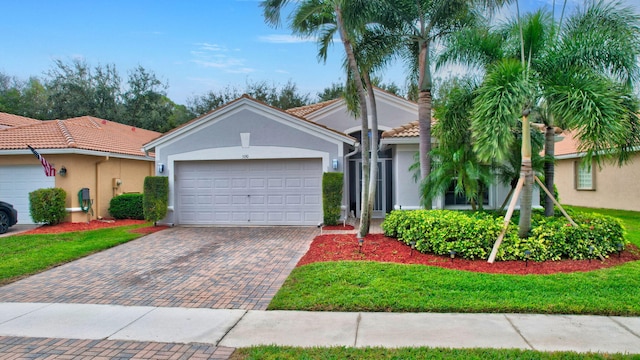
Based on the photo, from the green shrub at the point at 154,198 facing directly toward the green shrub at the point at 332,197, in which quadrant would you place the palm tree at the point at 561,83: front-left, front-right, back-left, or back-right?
front-right

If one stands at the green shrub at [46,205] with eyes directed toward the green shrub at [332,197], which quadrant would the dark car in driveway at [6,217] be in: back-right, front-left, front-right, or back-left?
back-right

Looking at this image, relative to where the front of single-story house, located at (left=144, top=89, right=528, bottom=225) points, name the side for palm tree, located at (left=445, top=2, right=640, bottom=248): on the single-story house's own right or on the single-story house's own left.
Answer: on the single-story house's own left

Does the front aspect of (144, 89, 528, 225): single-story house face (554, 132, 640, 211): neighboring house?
no

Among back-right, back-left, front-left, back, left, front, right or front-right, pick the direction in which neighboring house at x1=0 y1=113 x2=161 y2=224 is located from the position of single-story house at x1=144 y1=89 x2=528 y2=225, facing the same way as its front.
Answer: right

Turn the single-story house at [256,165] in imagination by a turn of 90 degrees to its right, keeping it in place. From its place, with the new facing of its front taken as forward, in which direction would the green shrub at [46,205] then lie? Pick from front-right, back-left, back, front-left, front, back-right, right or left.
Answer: front

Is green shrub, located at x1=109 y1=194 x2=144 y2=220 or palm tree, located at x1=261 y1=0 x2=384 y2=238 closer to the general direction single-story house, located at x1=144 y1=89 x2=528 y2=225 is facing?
the palm tree

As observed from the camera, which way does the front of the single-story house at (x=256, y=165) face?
facing the viewer

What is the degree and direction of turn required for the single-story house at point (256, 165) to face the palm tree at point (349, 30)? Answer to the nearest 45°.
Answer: approximately 45° to its left

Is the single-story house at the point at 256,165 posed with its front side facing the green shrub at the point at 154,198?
no

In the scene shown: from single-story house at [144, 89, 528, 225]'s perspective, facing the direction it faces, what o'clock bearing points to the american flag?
The american flag is roughly at 3 o'clock from the single-story house.

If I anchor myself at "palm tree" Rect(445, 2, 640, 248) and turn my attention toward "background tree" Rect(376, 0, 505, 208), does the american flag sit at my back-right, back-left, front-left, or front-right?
front-left

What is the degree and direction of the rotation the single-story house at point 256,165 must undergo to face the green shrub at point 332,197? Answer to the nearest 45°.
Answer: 0° — it already faces it

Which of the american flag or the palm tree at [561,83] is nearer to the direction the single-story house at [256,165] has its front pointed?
the palm tree

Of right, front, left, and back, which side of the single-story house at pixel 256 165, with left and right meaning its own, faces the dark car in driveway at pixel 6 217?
right

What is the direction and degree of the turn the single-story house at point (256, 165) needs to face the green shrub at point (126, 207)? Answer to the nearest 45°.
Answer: approximately 90° to its right
